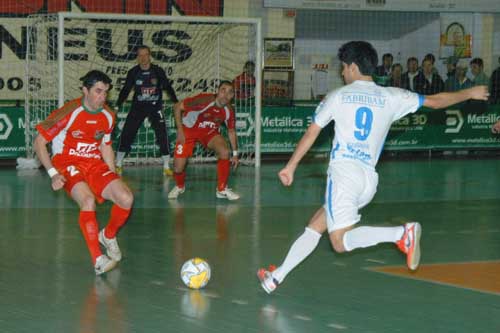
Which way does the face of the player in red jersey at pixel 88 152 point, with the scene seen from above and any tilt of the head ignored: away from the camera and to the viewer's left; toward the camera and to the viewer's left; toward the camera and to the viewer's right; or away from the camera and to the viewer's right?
toward the camera and to the viewer's right

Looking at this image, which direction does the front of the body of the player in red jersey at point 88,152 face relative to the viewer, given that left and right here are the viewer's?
facing the viewer and to the right of the viewer

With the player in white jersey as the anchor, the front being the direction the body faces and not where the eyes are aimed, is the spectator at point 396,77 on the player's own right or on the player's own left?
on the player's own right

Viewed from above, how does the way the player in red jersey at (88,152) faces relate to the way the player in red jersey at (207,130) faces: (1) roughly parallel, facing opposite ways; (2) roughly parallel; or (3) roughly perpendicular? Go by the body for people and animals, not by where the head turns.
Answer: roughly parallel

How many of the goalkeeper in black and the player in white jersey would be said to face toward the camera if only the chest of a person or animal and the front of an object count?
1

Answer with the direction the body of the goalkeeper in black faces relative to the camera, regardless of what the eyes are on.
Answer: toward the camera

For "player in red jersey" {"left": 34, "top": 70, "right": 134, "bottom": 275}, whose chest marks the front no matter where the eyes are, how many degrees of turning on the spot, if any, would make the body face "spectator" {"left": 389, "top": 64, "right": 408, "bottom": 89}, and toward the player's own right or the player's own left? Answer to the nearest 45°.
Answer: approximately 90° to the player's own left

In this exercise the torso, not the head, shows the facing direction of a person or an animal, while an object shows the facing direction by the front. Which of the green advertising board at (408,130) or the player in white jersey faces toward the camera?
the green advertising board

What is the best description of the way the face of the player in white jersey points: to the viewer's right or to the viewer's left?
to the viewer's left

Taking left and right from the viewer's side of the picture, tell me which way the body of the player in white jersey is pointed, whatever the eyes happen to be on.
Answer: facing away from the viewer and to the left of the viewer

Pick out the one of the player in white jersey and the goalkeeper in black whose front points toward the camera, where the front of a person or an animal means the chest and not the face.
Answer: the goalkeeper in black

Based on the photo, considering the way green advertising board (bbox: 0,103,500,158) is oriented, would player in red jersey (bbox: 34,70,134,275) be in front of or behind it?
in front

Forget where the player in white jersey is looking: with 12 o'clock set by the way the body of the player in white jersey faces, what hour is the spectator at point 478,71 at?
The spectator is roughly at 2 o'clock from the player in white jersey.

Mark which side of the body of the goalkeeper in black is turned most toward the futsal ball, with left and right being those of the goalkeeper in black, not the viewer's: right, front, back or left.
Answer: front

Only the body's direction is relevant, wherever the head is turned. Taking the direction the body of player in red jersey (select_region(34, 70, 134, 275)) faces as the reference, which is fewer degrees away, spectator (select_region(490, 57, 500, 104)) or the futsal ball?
the futsal ball

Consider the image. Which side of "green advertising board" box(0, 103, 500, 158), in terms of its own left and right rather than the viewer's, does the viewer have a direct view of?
front
